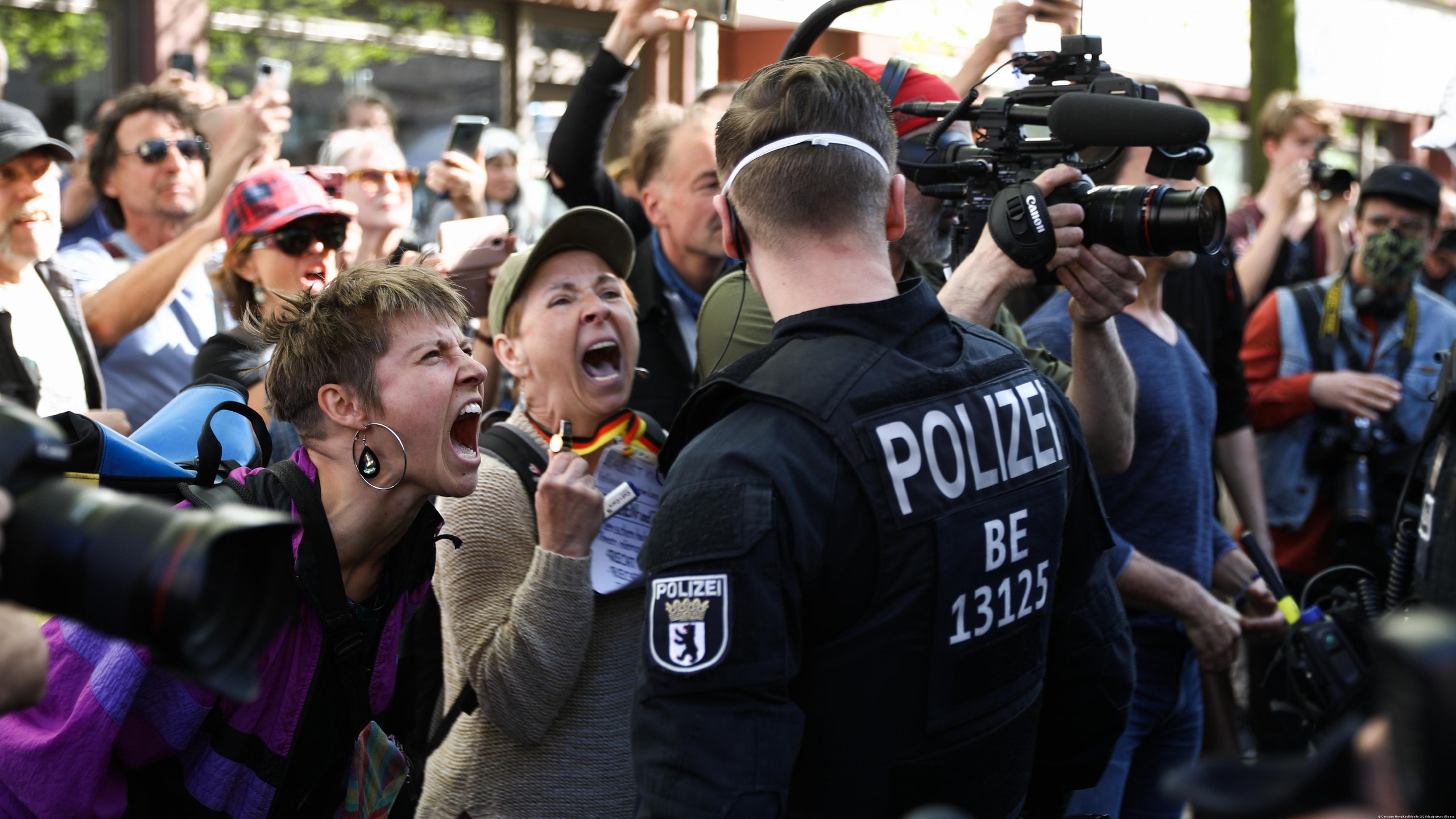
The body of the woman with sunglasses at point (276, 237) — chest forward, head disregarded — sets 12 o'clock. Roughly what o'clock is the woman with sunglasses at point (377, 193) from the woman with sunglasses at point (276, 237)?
the woman with sunglasses at point (377, 193) is roughly at 8 o'clock from the woman with sunglasses at point (276, 237).

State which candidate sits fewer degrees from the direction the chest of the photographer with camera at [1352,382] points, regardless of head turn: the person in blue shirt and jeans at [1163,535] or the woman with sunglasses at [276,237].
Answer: the person in blue shirt and jeans

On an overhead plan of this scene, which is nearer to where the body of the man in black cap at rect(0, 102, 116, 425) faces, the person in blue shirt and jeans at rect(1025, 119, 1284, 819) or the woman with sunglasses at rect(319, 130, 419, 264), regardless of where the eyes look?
the person in blue shirt and jeans

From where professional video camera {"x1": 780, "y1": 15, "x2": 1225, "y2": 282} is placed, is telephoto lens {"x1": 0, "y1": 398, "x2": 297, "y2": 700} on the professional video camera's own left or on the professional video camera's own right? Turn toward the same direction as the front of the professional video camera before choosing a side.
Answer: on the professional video camera's own right

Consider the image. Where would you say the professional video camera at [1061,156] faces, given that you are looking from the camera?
facing to the right of the viewer
